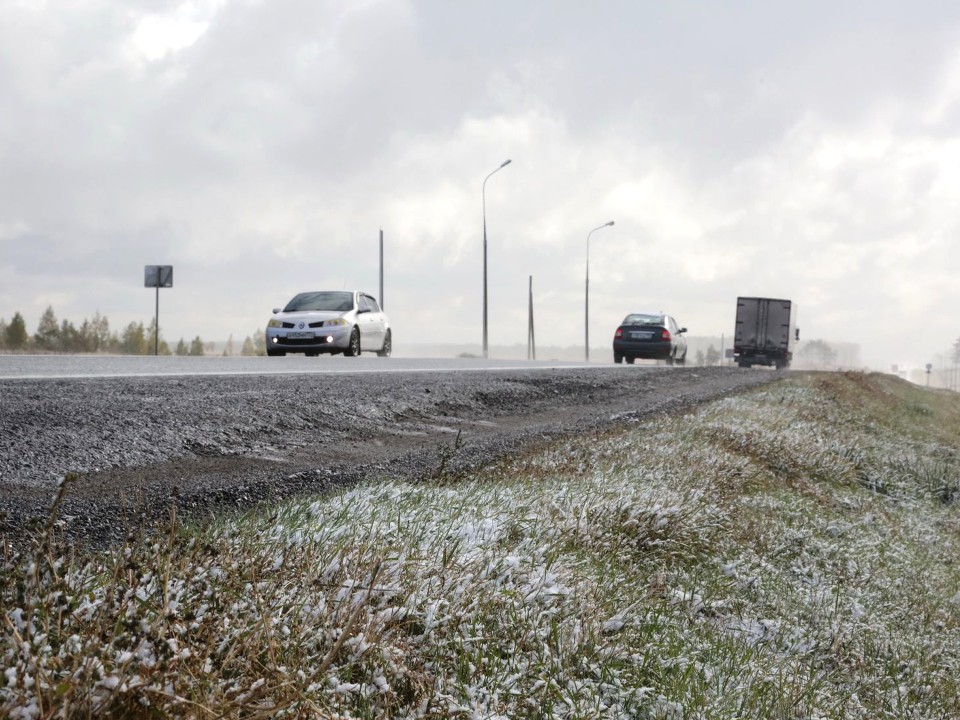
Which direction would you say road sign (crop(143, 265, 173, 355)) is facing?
away from the camera

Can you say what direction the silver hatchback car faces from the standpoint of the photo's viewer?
facing the viewer and to the left of the viewer

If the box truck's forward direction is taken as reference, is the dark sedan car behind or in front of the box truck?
behind

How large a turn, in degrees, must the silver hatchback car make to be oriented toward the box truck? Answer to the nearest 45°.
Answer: approximately 180°

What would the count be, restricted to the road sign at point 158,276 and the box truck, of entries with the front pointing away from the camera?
2

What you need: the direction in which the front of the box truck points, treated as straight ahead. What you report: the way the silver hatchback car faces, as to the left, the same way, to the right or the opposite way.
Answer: the opposite way

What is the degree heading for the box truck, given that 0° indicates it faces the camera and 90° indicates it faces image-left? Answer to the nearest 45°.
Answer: approximately 180°

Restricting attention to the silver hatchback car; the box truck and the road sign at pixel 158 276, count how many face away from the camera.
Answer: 2

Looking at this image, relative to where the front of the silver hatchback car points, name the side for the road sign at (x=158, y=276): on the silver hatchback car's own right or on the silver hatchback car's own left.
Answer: on the silver hatchback car's own right

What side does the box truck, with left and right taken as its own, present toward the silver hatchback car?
back

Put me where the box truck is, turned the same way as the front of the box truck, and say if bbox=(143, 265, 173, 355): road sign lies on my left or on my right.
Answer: on my left

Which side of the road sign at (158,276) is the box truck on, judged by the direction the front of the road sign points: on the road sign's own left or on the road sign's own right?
on the road sign's own right

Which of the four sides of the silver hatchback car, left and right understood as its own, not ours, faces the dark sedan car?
back

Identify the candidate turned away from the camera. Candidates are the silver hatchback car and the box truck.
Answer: the box truck
